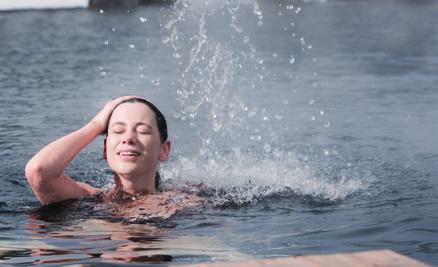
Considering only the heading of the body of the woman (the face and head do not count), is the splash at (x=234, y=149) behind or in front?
behind

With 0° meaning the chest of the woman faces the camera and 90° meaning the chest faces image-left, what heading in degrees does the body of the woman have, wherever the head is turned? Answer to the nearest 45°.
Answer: approximately 0°

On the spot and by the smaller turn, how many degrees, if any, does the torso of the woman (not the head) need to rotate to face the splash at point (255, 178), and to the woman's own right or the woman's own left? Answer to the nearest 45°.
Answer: approximately 135° to the woman's own left

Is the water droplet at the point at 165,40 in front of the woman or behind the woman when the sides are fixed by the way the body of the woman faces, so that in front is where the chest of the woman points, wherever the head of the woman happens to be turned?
behind
